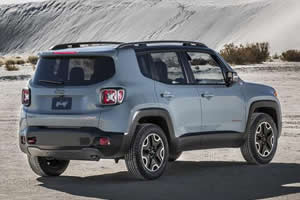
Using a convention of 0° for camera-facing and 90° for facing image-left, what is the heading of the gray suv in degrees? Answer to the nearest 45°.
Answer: approximately 225°
